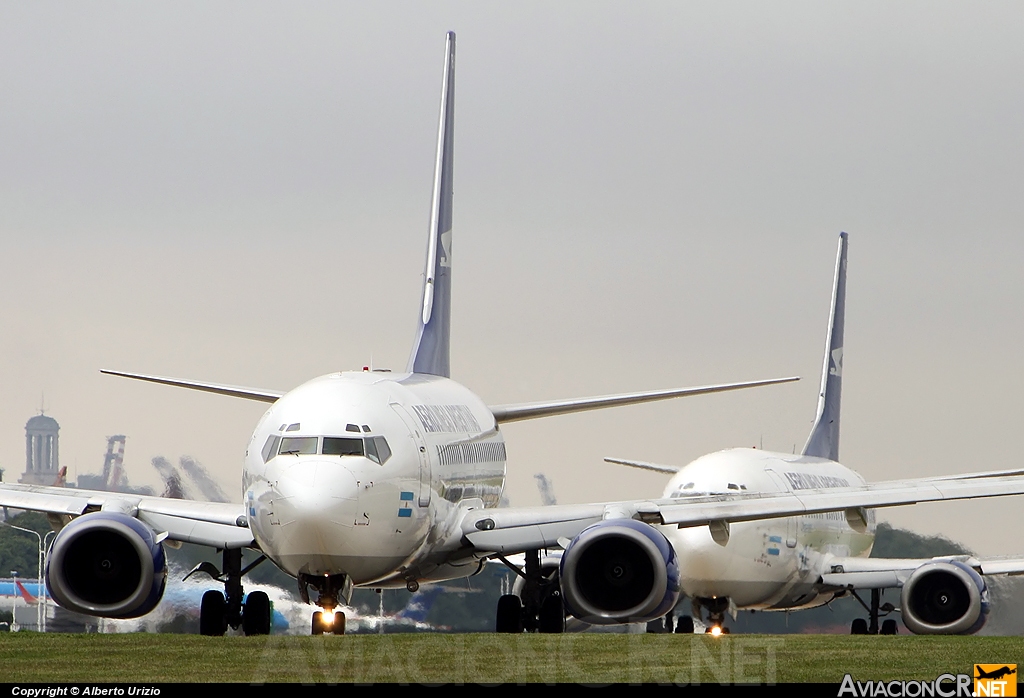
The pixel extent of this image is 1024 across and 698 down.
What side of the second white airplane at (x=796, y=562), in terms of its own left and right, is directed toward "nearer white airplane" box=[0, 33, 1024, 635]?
front

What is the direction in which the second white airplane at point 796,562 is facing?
toward the camera
